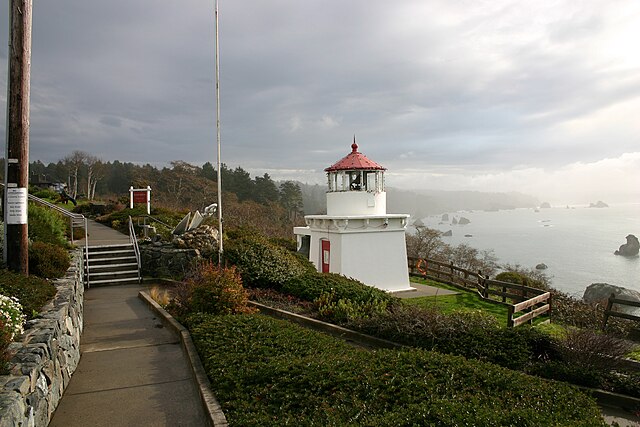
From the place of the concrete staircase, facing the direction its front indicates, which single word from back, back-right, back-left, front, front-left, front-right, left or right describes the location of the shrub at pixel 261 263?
front-left

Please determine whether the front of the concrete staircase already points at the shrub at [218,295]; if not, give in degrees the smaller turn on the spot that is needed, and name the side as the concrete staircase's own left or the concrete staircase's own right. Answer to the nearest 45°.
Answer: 0° — it already faces it

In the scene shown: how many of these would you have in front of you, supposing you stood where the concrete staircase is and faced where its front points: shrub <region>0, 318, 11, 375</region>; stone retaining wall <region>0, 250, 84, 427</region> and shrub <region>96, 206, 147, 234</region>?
2

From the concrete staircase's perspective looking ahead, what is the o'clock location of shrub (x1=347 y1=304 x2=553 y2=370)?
The shrub is roughly at 11 o'clock from the concrete staircase.

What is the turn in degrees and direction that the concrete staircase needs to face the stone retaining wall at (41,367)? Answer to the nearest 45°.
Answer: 0° — it already faces it

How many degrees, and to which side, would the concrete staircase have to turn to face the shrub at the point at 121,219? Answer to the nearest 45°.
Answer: approximately 180°

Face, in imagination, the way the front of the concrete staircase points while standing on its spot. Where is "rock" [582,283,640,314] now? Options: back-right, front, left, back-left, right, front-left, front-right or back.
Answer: left

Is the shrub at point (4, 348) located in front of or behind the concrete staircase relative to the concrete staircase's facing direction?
in front

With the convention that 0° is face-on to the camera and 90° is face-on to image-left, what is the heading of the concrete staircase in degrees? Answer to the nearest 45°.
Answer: approximately 0°

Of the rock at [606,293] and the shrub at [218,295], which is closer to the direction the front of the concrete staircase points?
the shrub
